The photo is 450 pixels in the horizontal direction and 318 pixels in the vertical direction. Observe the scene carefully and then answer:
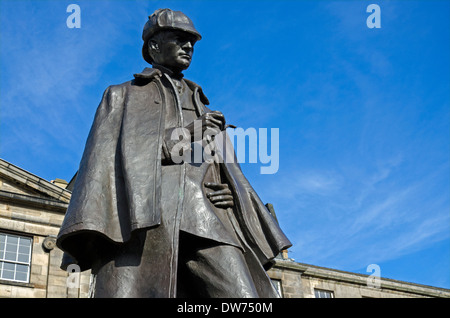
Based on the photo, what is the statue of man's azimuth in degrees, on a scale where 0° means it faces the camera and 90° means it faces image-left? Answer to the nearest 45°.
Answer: approximately 315°

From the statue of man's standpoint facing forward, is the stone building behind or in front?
behind
